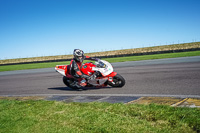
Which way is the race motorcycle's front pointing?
to the viewer's right

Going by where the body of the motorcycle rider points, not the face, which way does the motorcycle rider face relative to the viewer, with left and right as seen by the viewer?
facing the viewer and to the right of the viewer
